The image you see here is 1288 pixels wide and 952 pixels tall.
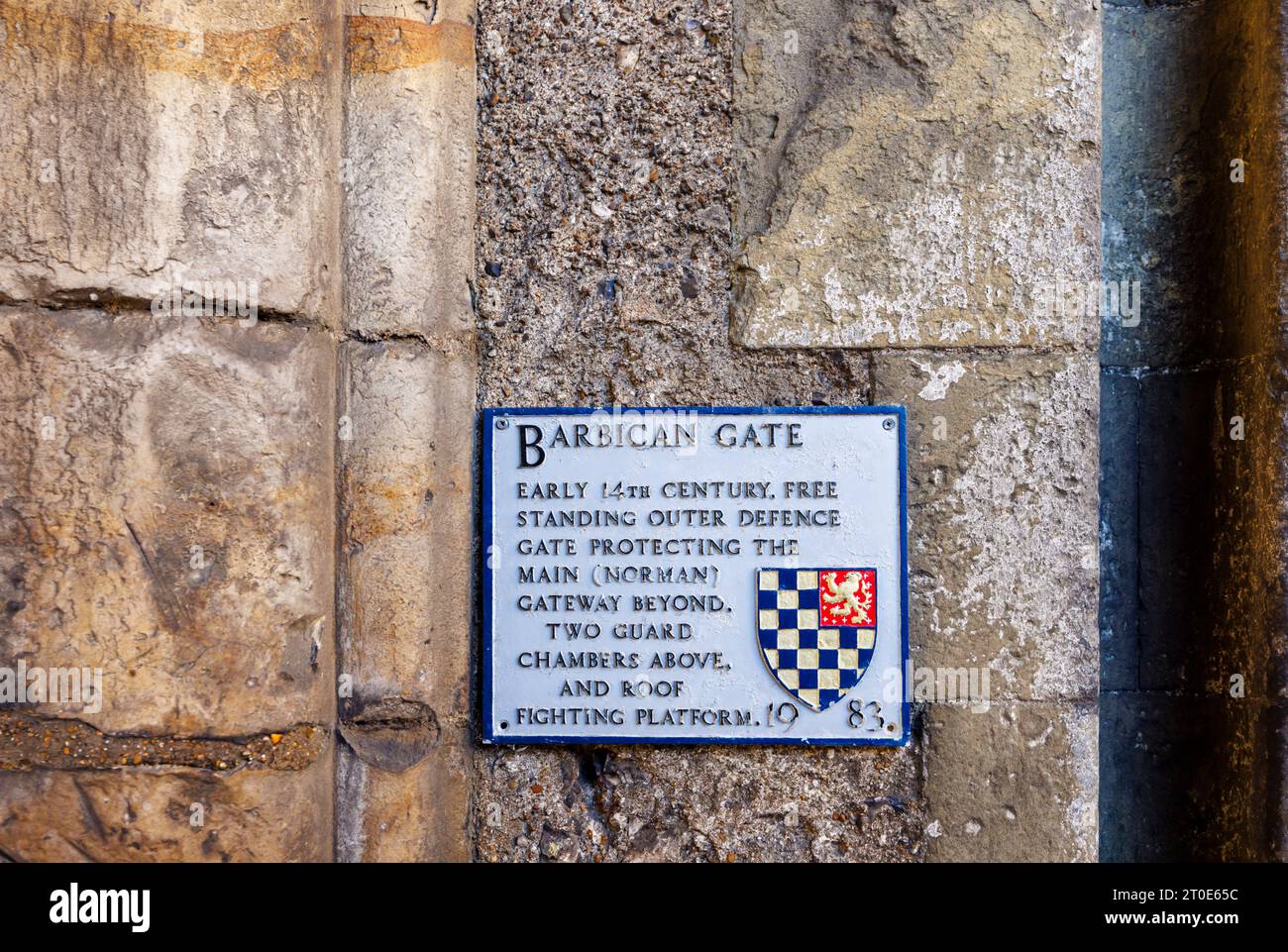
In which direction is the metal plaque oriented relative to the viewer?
toward the camera
